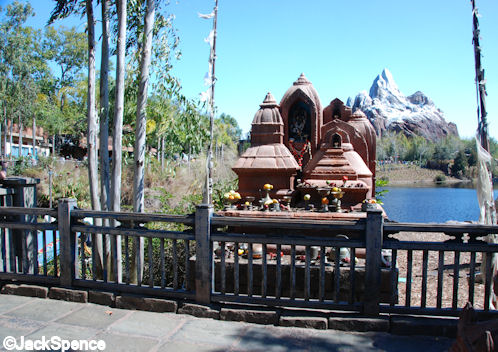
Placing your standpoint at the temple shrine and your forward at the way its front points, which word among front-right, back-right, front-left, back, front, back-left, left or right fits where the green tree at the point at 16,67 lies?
back-right

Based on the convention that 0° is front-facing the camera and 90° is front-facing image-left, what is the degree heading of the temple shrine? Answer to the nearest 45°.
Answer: approximately 0°

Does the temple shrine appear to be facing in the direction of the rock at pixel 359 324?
yes

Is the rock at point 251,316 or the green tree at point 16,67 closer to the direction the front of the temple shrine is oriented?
the rock

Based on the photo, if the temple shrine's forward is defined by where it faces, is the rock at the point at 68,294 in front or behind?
in front

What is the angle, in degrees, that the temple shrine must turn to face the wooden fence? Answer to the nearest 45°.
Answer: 0° — it already faces it

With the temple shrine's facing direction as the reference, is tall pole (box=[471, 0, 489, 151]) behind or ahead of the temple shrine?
ahead

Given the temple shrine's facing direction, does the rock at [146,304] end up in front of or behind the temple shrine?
in front

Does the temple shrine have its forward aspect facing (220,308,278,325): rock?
yes

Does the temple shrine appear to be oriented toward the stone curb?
yes
